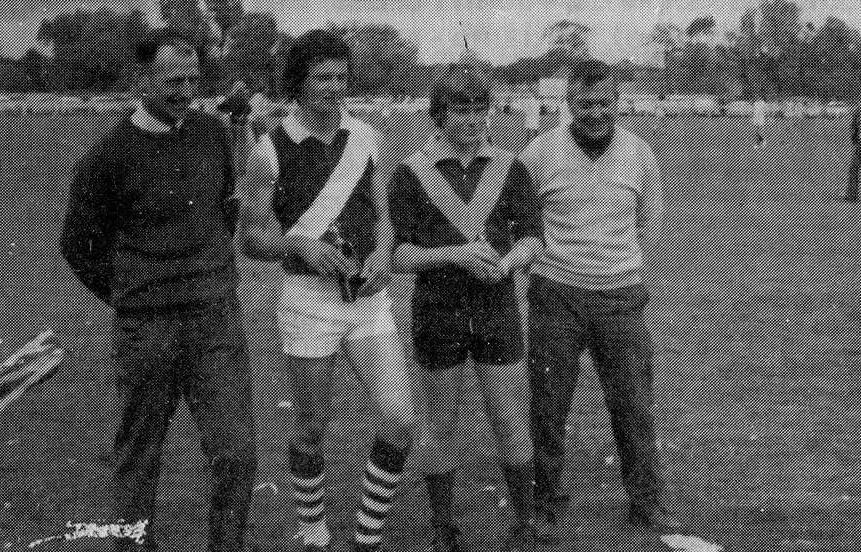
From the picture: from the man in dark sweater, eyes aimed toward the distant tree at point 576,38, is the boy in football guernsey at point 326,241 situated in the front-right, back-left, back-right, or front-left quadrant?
front-right

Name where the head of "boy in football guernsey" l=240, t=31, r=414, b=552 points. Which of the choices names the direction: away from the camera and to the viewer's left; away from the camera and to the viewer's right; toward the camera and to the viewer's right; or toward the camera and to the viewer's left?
toward the camera and to the viewer's right

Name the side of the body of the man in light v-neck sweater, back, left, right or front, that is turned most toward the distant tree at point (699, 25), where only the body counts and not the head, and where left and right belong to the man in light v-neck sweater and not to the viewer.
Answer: back

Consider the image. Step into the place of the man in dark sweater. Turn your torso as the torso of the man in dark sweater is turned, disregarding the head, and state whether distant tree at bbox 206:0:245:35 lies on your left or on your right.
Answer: on your left

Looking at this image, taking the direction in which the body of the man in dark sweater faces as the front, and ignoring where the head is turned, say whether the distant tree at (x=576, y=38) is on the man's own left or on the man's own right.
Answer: on the man's own left

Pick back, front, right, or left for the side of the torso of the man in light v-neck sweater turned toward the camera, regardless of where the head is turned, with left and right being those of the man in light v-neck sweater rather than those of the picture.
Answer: front

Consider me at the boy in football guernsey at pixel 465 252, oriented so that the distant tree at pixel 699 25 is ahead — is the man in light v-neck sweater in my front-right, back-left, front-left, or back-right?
front-right

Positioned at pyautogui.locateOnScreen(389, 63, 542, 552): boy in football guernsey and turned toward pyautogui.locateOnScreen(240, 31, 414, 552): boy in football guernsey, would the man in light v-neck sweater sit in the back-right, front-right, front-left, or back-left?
back-right

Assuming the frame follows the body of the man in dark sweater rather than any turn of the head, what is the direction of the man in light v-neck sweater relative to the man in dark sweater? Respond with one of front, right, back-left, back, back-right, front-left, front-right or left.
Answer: front-left

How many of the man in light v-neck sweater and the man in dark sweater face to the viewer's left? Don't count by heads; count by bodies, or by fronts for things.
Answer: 0

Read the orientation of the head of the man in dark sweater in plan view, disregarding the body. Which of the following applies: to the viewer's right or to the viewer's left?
to the viewer's right

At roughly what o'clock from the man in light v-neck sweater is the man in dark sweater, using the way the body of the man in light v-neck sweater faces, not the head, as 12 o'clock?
The man in dark sweater is roughly at 2 o'clock from the man in light v-neck sweater.
